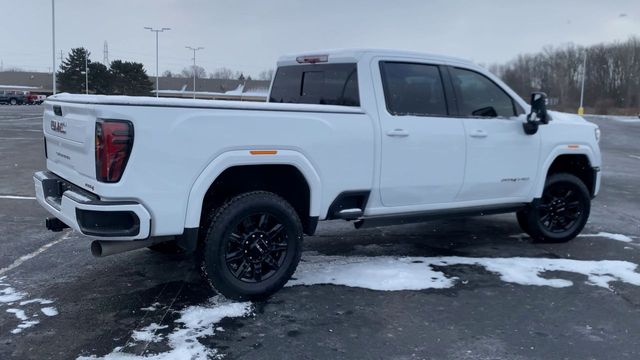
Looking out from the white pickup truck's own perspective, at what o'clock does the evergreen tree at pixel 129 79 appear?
The evergreen tree is roughly at 10 o'clock from the white pickup truck.

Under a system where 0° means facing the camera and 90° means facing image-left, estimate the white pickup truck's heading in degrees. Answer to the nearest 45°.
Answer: approximately 225°
